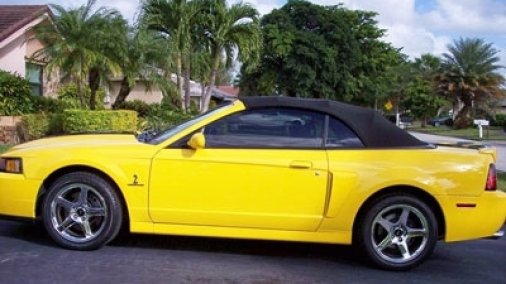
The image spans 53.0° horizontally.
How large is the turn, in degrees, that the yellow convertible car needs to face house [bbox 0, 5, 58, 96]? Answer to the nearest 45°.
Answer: approximately 45° to its right

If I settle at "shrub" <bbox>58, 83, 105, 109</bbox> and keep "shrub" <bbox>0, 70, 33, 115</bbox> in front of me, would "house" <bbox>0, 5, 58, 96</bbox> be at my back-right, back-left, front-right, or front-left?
front-right

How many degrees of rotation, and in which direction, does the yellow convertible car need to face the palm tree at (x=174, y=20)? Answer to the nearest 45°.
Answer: approximately 90° to its right

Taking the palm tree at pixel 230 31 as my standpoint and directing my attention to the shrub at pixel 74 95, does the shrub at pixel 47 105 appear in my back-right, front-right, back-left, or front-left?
front-left

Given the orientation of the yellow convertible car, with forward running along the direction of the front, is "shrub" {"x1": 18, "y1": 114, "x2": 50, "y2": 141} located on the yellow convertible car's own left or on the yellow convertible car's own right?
on the yellow convertible car's own right

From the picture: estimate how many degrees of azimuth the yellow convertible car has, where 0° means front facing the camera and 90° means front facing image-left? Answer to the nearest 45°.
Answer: approximately 90°

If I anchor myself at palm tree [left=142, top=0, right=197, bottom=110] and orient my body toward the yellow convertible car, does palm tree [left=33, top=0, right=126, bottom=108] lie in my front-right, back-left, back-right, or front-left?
front-right

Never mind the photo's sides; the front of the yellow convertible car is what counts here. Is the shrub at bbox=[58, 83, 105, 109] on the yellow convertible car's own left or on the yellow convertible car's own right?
on the yellow convertible car's own right

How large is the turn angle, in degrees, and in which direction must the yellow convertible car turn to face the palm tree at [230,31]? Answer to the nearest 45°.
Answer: approximately 90° to its right

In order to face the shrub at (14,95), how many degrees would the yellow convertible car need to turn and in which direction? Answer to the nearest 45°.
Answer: approximately 45° to its right

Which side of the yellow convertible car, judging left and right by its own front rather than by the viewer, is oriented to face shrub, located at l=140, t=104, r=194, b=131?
right

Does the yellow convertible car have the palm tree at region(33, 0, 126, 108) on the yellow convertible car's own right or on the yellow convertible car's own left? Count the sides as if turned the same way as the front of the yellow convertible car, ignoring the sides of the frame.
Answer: on the yellow convertible car's own right
